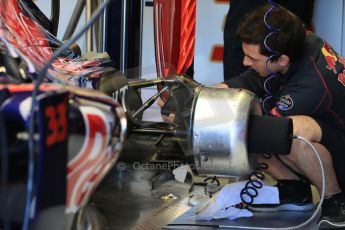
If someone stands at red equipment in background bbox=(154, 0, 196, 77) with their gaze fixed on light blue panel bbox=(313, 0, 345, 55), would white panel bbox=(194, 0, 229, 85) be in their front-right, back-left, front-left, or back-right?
front-left

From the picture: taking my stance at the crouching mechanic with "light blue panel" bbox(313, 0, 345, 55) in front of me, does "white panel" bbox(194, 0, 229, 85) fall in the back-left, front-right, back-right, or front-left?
front-left

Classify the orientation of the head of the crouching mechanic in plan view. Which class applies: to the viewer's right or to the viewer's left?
to the viewer's left

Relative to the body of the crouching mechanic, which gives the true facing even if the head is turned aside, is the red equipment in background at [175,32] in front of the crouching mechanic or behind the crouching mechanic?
in front

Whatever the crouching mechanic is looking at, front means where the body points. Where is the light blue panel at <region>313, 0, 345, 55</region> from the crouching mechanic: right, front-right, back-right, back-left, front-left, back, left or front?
right

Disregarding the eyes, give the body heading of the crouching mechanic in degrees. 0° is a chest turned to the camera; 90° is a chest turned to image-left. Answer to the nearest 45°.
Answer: approximately 90°

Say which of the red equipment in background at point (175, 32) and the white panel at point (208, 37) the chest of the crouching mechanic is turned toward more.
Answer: the red equipment in background

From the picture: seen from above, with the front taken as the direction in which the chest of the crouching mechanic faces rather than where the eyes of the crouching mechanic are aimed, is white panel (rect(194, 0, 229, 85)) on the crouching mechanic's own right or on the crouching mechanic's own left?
on the crouching mechanic's own right
